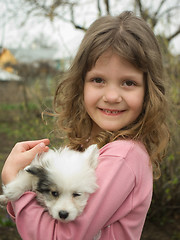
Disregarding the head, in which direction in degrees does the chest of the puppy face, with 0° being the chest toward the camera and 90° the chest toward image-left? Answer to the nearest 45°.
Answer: approximately 0°
